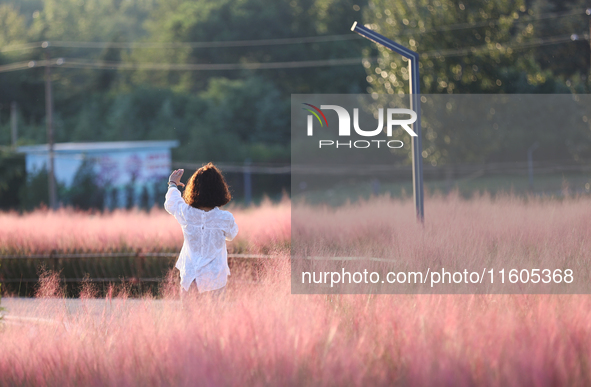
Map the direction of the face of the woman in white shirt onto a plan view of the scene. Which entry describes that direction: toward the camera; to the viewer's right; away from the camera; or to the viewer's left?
away from the camera

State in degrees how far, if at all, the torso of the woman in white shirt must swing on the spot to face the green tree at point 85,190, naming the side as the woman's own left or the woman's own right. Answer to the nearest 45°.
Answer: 0° — they already face it

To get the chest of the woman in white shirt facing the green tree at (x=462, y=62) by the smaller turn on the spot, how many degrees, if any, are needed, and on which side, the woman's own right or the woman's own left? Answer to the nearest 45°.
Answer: approximately 45° to the woman's own right

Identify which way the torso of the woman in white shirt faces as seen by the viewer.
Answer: away from the camera
